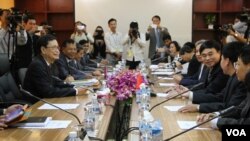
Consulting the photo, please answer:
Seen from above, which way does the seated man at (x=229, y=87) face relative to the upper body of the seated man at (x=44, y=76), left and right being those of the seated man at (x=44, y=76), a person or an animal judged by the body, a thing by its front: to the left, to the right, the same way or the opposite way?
the opposite way

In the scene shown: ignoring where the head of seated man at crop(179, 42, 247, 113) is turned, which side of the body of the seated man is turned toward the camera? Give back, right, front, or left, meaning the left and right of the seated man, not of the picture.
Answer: left

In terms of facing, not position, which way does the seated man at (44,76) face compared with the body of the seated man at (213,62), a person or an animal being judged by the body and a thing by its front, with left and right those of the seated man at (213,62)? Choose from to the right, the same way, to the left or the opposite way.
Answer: the opposite way

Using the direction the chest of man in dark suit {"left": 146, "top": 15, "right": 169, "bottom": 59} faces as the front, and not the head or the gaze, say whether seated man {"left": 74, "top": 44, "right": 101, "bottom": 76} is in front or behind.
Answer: in front

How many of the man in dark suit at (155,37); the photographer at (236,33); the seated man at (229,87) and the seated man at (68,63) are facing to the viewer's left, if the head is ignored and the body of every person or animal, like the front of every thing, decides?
2

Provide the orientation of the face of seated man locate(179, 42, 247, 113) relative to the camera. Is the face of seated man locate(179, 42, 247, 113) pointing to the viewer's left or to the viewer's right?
to the viewer's left

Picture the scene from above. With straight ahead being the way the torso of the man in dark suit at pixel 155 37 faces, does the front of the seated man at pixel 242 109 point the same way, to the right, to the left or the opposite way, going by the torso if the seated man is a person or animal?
to the right

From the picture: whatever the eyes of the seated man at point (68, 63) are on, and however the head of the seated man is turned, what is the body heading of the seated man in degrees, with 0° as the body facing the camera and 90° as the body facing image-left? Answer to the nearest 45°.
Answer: approximately 315°

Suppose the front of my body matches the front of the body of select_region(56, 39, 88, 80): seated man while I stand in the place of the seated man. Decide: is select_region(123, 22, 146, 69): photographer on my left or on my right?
on my left
